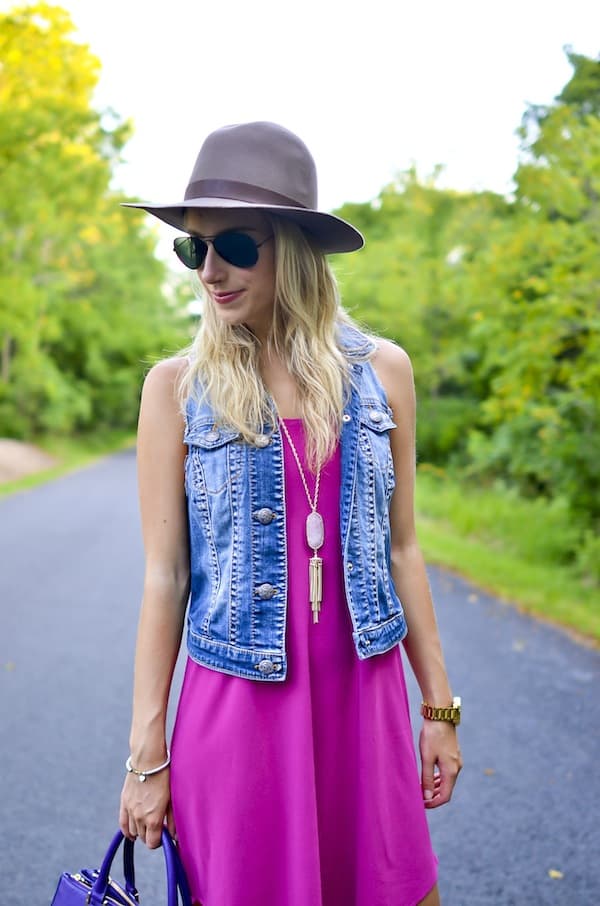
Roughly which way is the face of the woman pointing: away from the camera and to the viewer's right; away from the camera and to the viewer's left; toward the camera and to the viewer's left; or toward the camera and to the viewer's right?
toward the camera and to the viewer's left

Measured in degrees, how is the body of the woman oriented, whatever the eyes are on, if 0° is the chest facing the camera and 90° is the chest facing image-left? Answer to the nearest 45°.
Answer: approximately 0°
